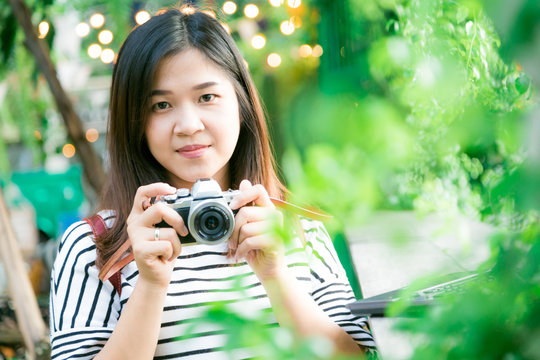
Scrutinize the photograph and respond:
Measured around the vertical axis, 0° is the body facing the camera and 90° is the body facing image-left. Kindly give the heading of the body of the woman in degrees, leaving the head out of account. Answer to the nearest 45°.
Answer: approximately 0°
